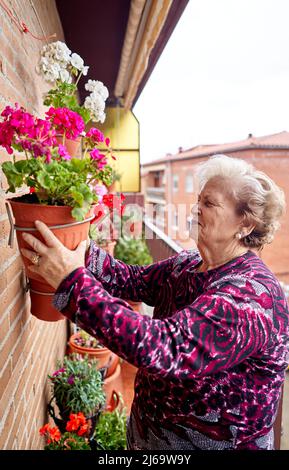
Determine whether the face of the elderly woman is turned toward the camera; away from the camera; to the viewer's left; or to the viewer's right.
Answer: to the viewer's left

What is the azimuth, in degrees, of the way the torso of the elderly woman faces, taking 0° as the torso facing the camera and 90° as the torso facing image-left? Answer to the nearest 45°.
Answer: approximately 90°
